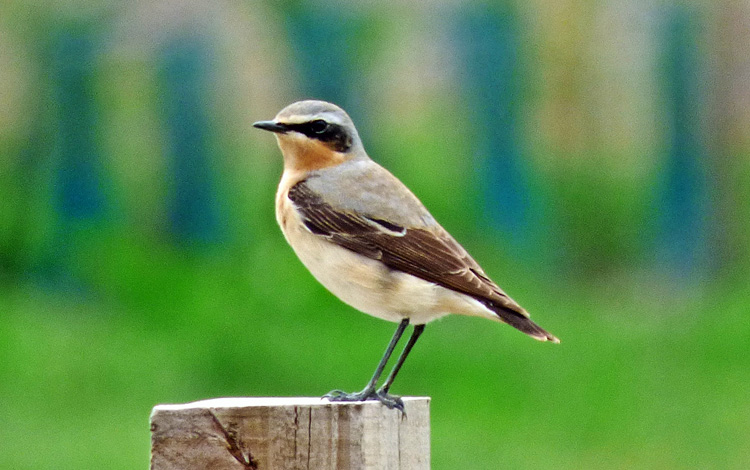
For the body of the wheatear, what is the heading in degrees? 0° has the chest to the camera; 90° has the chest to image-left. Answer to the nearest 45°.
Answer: approximately 90°
